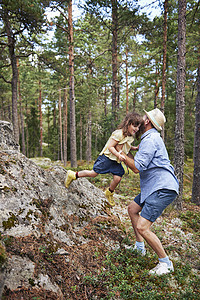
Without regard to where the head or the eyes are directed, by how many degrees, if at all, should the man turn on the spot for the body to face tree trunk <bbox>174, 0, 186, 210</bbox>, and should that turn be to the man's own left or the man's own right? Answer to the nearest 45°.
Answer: approximately 90° to the man's own right

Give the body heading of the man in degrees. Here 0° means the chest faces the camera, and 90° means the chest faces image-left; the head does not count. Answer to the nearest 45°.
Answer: approximately 90°

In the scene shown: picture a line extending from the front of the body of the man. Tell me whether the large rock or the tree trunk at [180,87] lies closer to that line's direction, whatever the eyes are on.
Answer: the large rock

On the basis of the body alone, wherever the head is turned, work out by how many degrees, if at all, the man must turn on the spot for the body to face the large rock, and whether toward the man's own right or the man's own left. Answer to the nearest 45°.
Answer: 0° — they already face it
